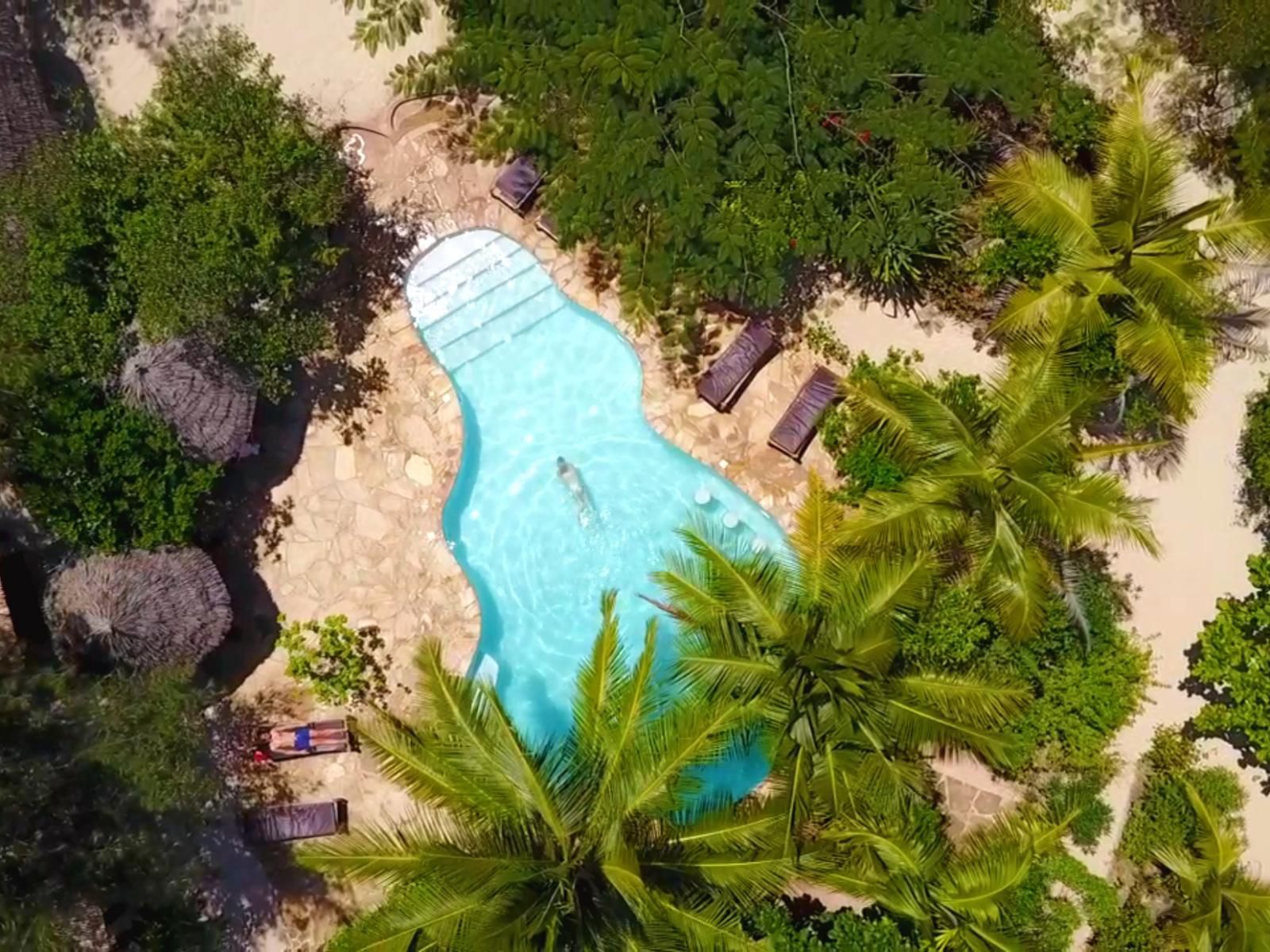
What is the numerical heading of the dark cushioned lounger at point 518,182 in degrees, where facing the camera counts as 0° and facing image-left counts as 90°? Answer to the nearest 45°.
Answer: approximately 45°

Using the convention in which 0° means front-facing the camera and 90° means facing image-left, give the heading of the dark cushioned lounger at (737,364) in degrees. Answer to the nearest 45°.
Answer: approximately 45°

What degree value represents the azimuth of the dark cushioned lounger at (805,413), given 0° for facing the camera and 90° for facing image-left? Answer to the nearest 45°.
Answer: approximately 45°

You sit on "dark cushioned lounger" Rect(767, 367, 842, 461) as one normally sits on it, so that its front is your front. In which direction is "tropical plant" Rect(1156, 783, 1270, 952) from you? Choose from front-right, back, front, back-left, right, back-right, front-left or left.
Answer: back-left

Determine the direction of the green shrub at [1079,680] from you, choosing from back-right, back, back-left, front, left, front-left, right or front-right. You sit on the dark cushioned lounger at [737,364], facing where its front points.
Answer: back-left

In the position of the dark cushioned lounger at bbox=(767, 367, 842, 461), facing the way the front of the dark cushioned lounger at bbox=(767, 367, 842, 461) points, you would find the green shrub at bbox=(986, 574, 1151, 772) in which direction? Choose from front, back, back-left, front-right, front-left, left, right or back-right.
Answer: back-left

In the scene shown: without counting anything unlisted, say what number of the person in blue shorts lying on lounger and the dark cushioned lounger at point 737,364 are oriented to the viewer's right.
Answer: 1

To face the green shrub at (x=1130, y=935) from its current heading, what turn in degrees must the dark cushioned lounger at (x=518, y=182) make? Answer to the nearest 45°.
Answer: approximately 135° to its left
